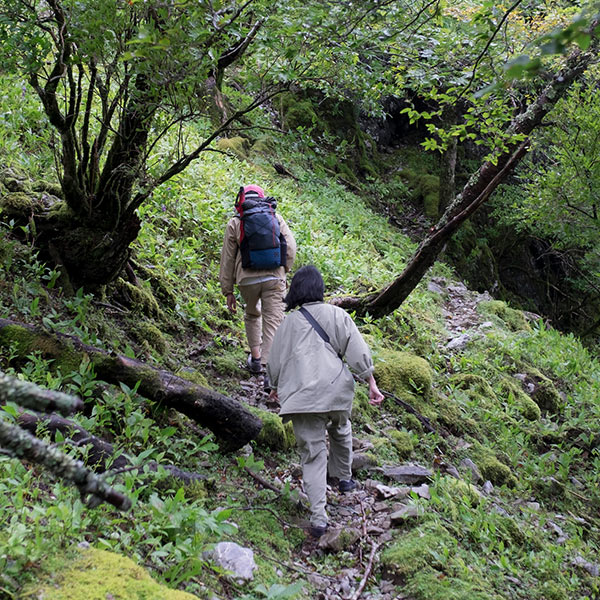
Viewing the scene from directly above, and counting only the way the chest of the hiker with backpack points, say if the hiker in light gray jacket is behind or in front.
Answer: behind

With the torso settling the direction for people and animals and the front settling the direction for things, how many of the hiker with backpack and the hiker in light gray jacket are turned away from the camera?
2

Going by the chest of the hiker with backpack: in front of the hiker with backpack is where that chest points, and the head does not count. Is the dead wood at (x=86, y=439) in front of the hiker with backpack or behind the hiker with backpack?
behind

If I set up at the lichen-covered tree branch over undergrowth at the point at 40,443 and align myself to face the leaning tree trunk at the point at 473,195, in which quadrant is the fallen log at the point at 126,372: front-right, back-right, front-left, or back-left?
front-left

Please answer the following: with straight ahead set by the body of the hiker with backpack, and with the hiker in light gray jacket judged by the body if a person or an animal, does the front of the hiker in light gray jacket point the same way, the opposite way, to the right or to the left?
the same way

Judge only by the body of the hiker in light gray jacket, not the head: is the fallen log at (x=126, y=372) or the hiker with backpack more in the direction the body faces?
the hiker with backpack

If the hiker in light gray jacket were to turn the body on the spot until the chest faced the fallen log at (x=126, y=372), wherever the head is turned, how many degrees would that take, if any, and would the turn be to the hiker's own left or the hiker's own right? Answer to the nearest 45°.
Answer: approximately 90° to the hiker's own left

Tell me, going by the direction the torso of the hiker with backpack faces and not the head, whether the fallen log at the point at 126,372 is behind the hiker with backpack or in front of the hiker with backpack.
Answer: behind

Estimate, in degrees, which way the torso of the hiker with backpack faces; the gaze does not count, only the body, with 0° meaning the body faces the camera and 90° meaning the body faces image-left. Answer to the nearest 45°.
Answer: approximately 180°

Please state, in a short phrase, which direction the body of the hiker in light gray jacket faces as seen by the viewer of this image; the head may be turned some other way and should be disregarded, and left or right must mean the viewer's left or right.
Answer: facing away from the viewer

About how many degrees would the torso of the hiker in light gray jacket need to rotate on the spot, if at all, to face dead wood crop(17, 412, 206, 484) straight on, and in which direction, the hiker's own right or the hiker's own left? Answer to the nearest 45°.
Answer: approximately 135° to the hiker's own left

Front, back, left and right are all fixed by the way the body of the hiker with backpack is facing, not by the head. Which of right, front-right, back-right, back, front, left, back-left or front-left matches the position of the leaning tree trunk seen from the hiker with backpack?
front-right
